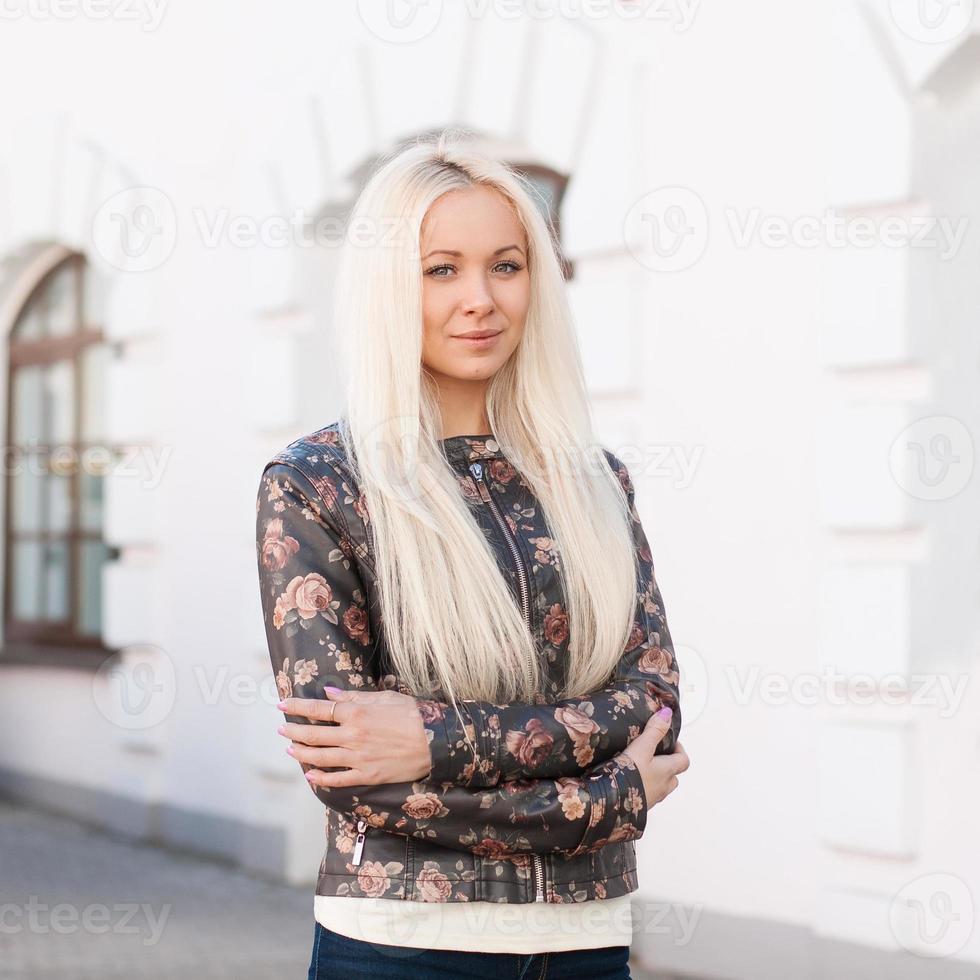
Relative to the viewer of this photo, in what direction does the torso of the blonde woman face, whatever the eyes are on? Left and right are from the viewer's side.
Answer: facing the viewer and to the right of the viewer

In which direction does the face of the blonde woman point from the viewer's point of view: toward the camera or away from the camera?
toward the camera
